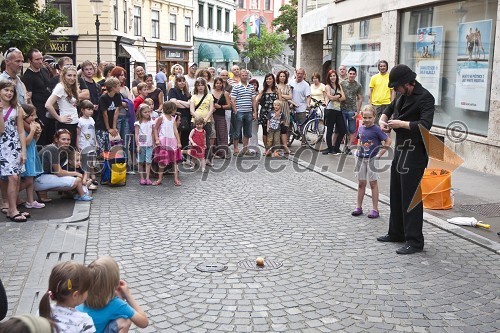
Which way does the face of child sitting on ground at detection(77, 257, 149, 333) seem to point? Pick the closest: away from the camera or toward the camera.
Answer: away from the camera

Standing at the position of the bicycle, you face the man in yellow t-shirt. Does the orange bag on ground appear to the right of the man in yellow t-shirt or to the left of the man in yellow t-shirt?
right

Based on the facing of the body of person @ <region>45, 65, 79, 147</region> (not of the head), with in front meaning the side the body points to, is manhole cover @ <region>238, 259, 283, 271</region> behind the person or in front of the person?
in front

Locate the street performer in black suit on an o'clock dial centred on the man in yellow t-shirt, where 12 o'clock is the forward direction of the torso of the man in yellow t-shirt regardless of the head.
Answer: The street performer in black suit is roughly at 12 o'clock from the man in yellow t-shirt.

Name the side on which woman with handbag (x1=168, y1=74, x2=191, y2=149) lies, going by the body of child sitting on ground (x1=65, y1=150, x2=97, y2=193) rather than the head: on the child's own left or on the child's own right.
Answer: on the child's own left

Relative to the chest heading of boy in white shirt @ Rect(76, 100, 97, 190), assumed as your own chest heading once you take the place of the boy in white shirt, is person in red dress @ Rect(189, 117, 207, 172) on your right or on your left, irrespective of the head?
on your left

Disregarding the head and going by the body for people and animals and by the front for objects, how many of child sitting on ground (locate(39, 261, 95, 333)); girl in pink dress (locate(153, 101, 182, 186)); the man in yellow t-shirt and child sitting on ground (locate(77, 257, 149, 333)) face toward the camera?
2

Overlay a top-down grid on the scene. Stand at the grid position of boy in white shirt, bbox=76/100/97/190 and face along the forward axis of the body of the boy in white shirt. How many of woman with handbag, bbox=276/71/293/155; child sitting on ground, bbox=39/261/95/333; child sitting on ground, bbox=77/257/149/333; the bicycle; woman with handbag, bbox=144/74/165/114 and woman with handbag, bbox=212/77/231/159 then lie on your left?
4

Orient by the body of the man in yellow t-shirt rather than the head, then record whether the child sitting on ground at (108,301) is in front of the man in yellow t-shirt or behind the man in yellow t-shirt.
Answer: in front
